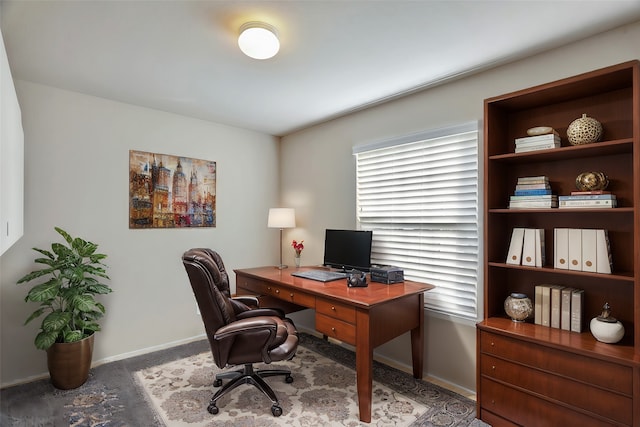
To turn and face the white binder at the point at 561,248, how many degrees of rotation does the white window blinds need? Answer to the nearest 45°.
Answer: approximately 90° to its left

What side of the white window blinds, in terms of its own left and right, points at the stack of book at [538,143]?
left

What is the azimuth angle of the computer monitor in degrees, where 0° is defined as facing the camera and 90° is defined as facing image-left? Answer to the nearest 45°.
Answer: approximately 45°

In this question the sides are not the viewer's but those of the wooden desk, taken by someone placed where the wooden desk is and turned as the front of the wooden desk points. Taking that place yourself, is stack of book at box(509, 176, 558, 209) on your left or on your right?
on your left

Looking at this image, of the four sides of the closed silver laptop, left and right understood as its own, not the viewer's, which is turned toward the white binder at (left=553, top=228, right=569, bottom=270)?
left

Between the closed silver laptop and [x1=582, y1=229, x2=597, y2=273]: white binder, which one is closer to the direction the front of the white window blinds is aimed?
the closed silver laptop

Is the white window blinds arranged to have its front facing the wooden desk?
yes

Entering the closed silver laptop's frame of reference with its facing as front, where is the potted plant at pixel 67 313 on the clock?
The potted plant is roughly at 1 o'clock from the closed silver laptop.

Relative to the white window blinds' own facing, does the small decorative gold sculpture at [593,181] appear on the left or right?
on its left

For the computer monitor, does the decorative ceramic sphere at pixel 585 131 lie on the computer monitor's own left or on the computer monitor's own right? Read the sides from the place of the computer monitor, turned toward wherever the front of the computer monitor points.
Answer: on the computer monitor's own left
